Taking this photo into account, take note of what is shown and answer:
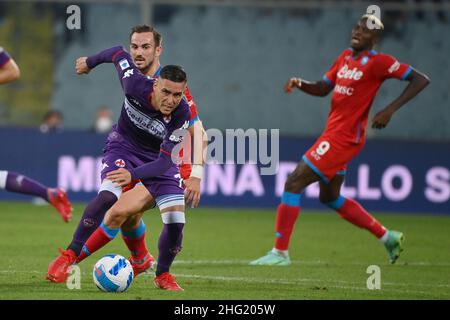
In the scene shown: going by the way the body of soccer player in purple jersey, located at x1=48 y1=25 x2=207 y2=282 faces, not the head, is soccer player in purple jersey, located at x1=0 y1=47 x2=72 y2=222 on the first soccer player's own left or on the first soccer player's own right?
on the first soccer player's own right

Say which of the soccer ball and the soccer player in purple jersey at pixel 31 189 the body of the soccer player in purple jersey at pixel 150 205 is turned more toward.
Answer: the soccer ball

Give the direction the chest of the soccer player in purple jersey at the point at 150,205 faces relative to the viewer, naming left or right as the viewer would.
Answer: facing the viewer and to the left of the viewer

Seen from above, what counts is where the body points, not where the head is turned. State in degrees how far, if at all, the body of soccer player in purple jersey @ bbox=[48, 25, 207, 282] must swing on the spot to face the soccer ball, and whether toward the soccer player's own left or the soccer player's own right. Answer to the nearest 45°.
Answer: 0° — they already face it
